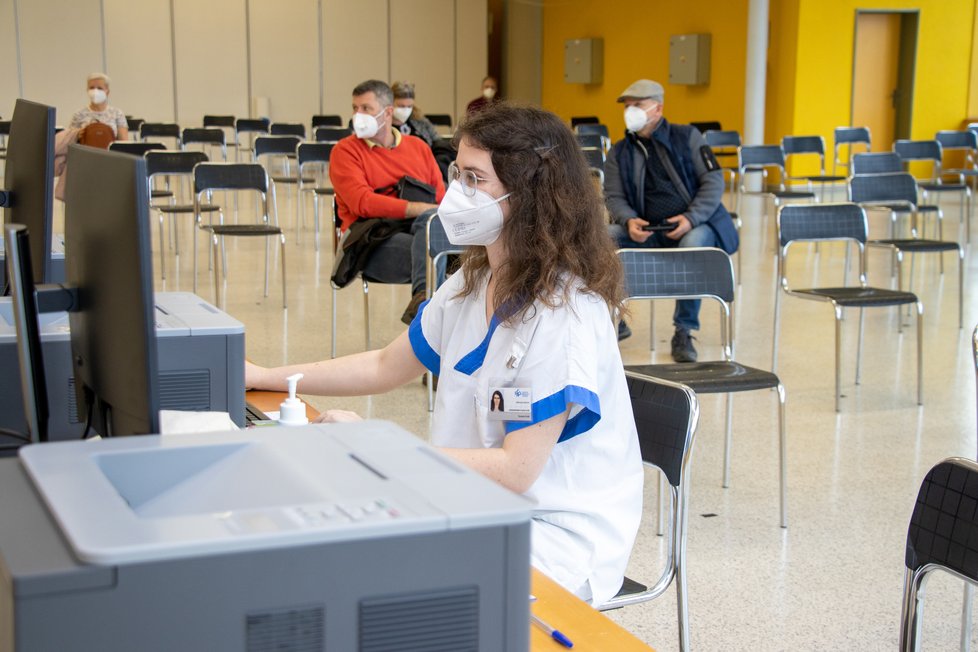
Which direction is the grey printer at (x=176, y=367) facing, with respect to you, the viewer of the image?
facing to the right of the viewer

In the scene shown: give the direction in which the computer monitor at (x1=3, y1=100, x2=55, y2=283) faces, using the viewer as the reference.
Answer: facing to the right of the viewer

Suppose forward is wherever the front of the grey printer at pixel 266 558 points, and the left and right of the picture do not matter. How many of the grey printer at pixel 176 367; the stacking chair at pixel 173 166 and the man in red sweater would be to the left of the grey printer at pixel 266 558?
3

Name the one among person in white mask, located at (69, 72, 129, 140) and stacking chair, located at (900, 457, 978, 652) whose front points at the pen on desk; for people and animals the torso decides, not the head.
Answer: the person in white mask

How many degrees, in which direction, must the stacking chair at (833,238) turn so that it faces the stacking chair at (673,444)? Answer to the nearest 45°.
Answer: approximately 45° to its right

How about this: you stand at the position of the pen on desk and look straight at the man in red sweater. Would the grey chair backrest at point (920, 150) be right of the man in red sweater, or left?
right

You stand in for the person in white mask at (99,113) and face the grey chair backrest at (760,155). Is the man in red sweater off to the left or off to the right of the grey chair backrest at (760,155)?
right

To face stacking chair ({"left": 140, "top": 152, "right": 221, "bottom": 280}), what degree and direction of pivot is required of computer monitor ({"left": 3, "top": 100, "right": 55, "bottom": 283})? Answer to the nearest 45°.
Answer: approximately 90° to its left
